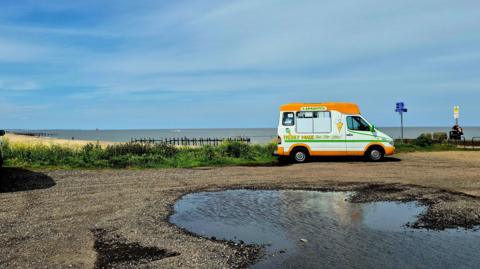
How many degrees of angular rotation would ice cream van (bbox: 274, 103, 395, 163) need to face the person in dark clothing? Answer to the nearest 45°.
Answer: approximately 45° to its left

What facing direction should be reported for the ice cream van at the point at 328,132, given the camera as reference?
facing to the right of the viewer

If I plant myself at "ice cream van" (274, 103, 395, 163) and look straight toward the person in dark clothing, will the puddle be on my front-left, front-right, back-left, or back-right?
back-right

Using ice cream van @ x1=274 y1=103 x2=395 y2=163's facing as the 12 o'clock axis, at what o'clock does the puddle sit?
The puddle is roughly at 3 o'clock from the ice cream van.

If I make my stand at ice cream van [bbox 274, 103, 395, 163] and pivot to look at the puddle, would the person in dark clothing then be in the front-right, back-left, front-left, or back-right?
back-left

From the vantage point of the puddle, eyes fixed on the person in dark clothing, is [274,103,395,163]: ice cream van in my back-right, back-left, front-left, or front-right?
front-left

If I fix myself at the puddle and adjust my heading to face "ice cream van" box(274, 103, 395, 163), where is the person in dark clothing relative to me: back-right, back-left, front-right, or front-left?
front-right
